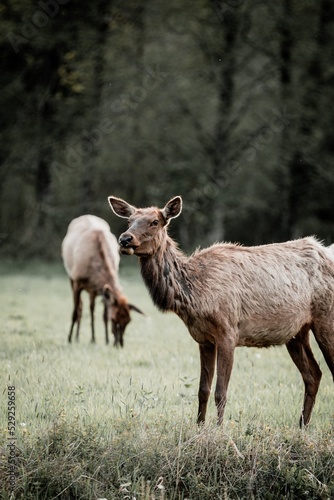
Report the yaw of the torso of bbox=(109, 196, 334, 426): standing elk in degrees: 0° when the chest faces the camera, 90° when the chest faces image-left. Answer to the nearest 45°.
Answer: approximately 90°

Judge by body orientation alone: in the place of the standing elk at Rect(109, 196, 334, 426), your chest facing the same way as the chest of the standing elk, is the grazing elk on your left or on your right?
on your right
